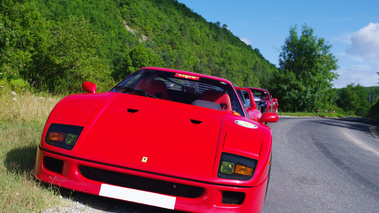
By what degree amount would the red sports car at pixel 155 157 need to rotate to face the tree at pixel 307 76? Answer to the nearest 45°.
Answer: approximately 135° to its left

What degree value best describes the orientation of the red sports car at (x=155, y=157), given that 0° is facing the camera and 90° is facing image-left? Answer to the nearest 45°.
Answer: approximately 0°
